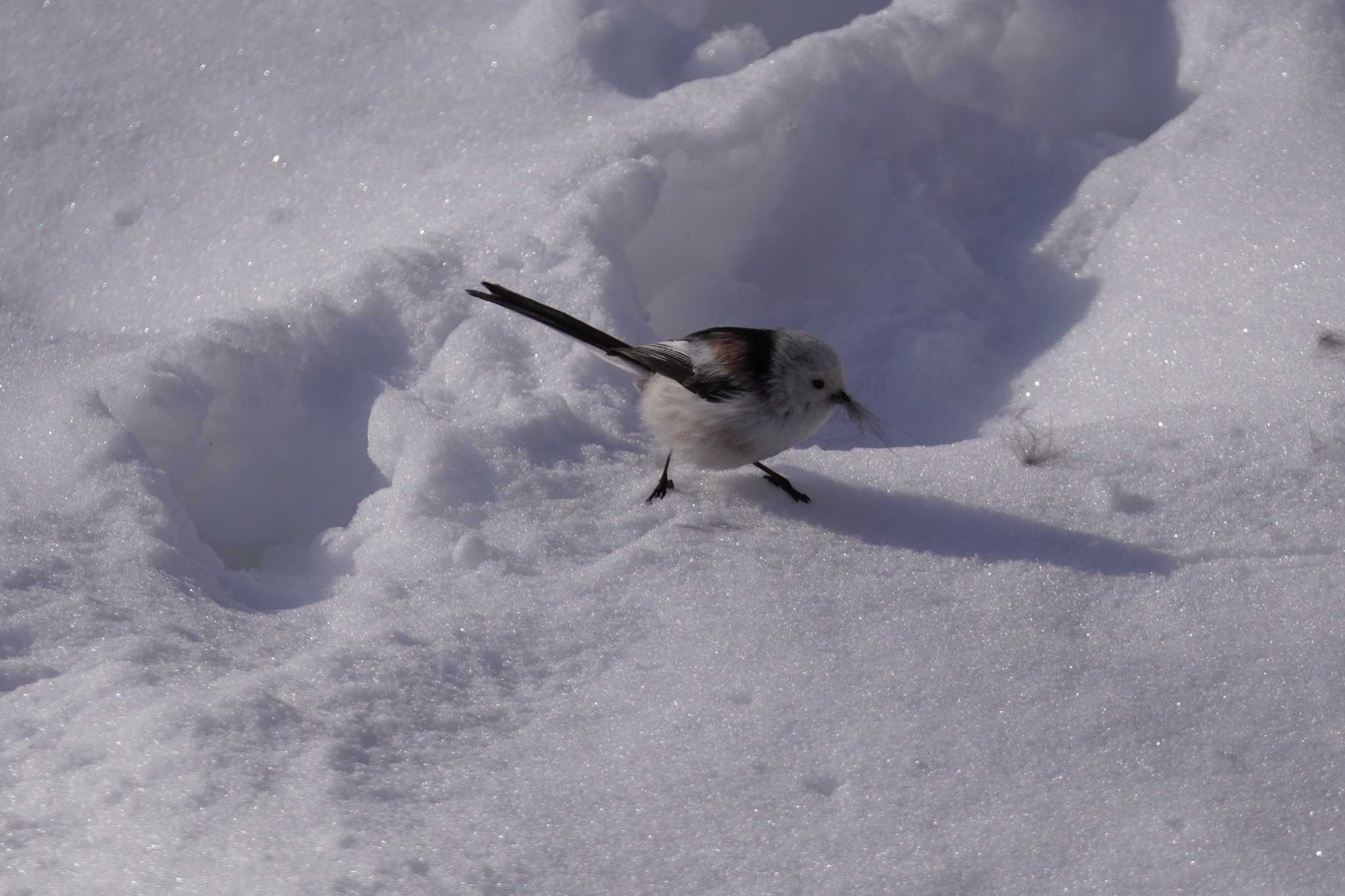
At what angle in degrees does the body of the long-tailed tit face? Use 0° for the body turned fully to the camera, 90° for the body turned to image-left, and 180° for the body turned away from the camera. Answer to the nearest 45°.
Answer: approximately 270°
